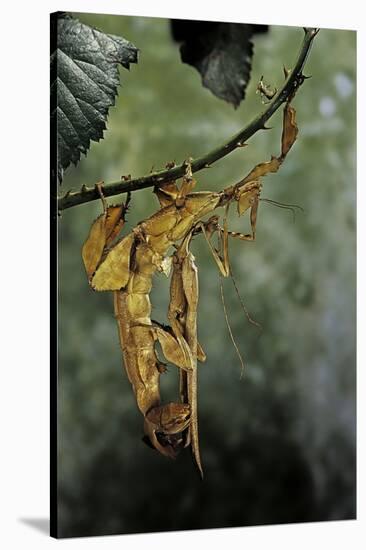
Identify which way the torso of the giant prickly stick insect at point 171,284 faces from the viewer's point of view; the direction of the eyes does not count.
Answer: to the viewer's right
